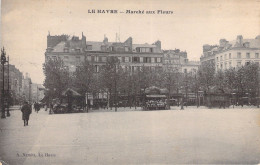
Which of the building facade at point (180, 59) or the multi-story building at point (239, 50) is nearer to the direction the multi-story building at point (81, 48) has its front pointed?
the multi-story building

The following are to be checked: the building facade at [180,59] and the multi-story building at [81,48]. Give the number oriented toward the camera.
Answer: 2

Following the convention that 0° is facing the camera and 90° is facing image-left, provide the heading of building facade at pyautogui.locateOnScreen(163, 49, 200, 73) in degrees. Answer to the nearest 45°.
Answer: approximately 0°

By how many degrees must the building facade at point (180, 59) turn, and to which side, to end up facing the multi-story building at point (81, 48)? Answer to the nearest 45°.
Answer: approximately 45° to its right

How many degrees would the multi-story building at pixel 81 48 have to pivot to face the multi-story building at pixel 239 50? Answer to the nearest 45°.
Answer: approximately 90° to its left
